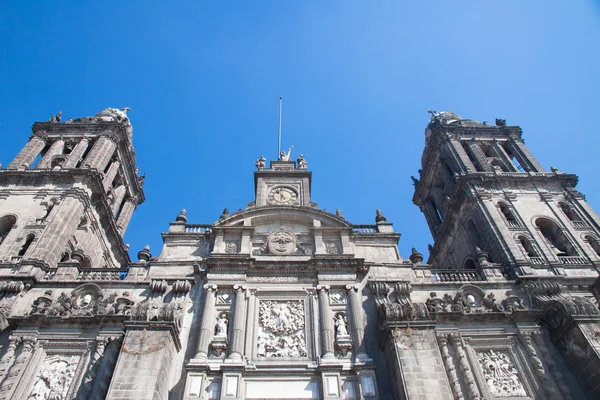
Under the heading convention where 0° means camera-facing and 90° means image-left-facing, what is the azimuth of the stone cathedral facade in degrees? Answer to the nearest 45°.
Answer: approximately 0°
